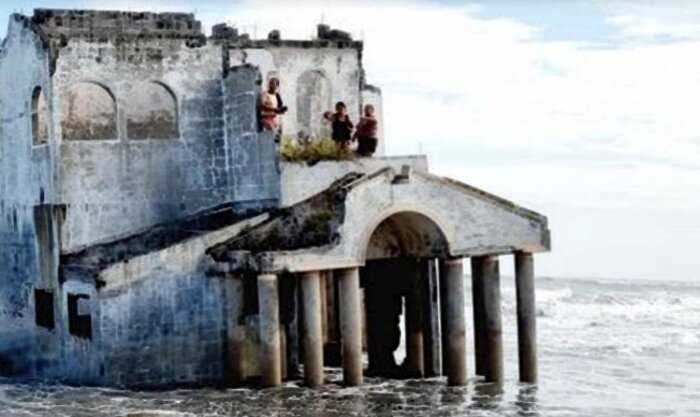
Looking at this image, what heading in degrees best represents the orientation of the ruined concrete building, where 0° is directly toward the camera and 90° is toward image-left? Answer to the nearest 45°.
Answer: approximately 315°
